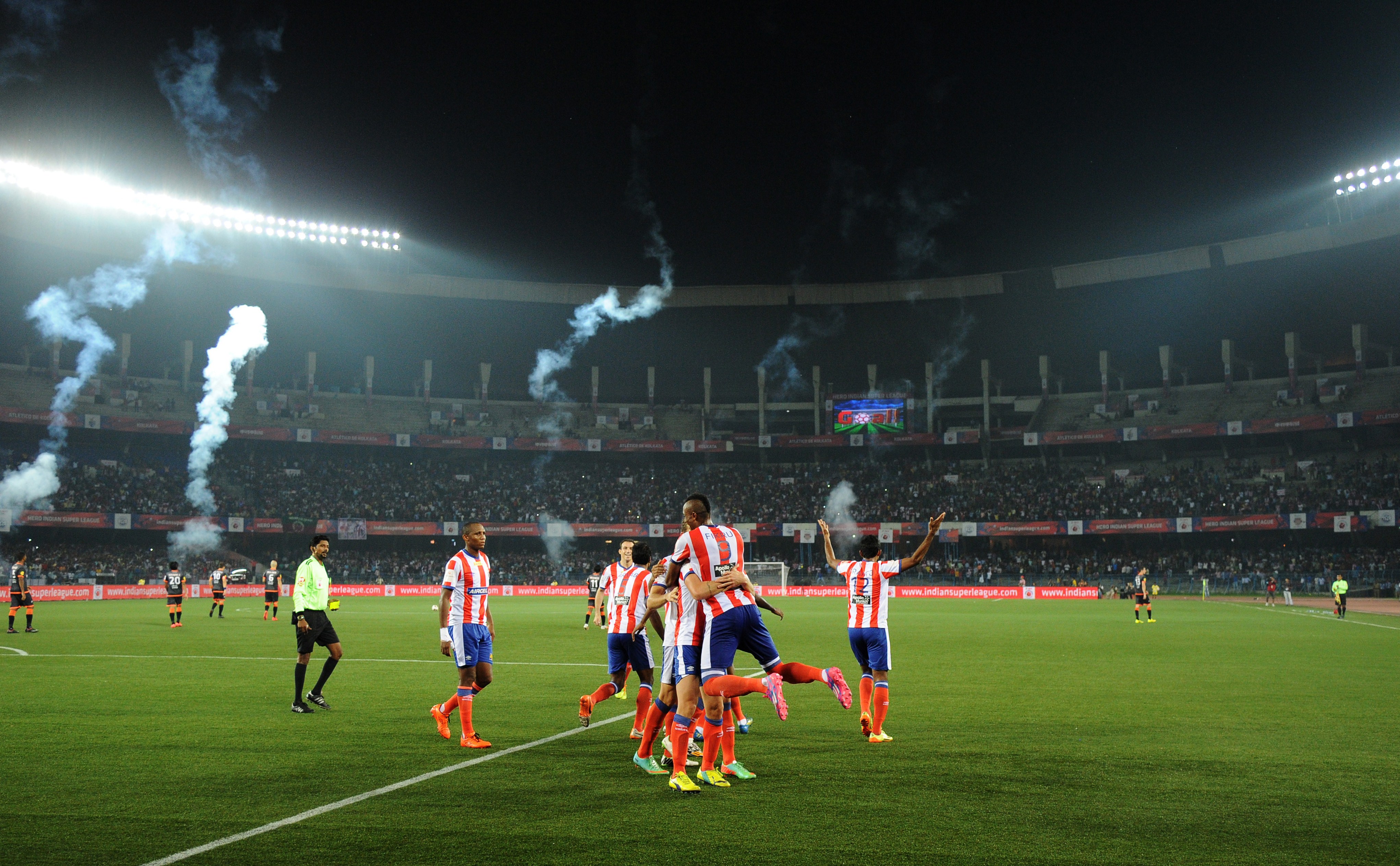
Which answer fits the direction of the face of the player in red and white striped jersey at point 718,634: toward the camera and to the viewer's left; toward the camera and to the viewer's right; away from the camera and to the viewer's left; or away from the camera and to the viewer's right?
away from the camera and to the viewer's left

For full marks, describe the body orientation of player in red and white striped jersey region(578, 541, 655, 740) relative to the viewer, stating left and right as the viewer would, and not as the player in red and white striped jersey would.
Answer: facing away from the viewer and to the right of the viewer

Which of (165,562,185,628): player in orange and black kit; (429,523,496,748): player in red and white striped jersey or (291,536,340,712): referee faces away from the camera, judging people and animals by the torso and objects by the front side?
the player in orange and black kit

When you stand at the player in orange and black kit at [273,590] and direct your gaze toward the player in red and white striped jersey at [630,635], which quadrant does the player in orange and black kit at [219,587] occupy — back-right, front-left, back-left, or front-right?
back-right

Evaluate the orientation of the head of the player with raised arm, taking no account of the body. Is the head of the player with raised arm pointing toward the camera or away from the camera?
away from the camera
